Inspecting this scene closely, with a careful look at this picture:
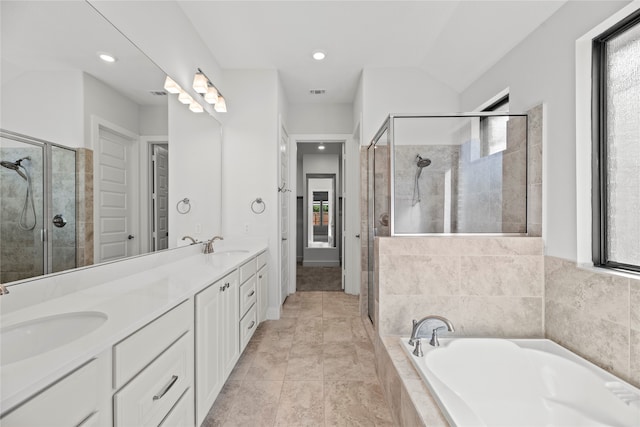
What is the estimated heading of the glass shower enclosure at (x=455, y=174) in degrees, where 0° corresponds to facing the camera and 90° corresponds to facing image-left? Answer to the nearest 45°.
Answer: approximately 90°

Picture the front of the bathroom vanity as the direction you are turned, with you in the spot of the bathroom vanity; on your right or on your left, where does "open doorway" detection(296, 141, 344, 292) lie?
on your left

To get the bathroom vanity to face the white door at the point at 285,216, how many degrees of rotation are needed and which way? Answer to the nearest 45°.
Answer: approximately 90° to its left

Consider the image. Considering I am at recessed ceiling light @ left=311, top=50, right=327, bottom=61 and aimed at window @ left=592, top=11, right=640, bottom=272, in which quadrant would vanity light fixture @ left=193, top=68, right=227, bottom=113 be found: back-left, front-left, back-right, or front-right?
back-right

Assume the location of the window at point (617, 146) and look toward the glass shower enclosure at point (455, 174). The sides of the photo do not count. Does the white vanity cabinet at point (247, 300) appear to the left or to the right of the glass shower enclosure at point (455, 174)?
left

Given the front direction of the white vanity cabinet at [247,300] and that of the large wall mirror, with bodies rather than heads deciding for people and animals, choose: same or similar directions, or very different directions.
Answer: same or similar directions

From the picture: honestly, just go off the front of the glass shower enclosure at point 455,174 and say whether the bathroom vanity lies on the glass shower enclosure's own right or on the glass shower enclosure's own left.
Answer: on the glass shower enclosure's own left

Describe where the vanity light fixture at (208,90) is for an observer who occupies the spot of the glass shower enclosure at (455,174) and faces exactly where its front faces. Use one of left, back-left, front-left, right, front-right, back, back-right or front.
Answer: front

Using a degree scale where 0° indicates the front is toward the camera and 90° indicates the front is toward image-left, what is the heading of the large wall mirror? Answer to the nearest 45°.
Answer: approximately 315°

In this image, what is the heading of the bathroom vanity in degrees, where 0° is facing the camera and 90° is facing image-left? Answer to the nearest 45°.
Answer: approximately 315°

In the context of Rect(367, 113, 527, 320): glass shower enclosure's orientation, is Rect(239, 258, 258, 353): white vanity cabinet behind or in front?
in front

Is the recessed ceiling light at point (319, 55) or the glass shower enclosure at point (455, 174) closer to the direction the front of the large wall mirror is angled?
the glass shower enclosure

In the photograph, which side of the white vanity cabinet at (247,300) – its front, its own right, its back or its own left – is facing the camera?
right
